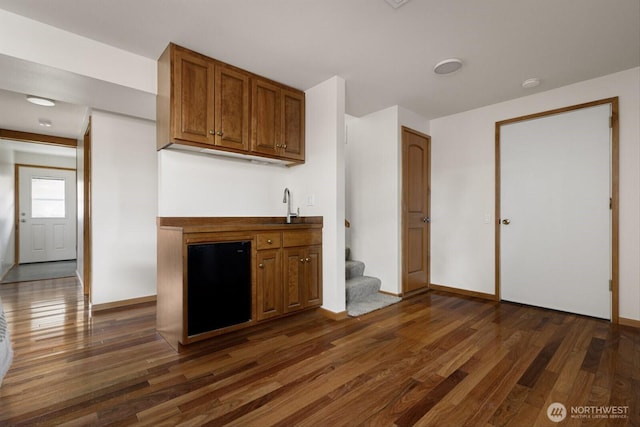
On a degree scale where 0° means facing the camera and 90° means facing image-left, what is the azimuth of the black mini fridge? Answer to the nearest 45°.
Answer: approximately 315°

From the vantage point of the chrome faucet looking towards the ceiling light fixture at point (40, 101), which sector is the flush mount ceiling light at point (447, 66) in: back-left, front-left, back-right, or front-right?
back-left

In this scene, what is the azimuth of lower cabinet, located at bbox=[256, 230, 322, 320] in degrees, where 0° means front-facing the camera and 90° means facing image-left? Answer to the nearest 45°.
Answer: approximately 315°

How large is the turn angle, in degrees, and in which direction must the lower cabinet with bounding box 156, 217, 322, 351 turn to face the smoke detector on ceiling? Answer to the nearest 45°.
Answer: approximately 45° to its left
